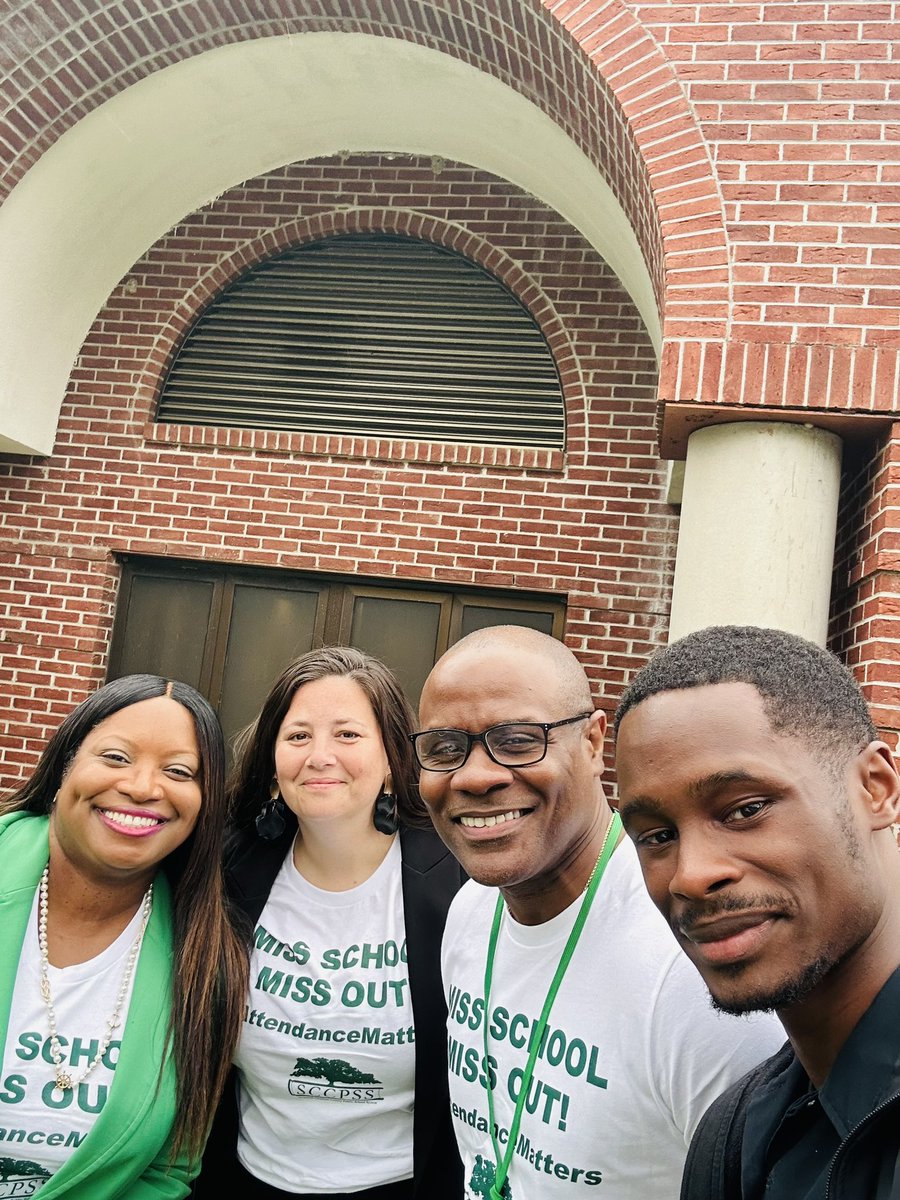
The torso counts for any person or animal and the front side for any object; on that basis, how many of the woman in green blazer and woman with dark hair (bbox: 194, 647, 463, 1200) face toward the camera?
2

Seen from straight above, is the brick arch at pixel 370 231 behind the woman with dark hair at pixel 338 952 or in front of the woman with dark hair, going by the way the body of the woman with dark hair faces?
behind

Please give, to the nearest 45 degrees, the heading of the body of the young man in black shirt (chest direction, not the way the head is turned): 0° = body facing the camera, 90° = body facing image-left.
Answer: approximately 45°

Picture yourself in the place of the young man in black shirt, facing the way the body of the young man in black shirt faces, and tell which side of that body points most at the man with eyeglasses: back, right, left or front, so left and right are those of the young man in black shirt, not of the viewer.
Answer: right

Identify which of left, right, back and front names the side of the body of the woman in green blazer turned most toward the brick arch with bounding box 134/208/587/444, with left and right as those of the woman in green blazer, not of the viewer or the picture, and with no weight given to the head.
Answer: back

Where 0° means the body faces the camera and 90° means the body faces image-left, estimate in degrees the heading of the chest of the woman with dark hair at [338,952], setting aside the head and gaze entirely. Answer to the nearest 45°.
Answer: approximately 0°

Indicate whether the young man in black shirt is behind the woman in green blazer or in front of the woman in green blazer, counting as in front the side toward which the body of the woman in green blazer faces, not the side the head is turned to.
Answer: in front
